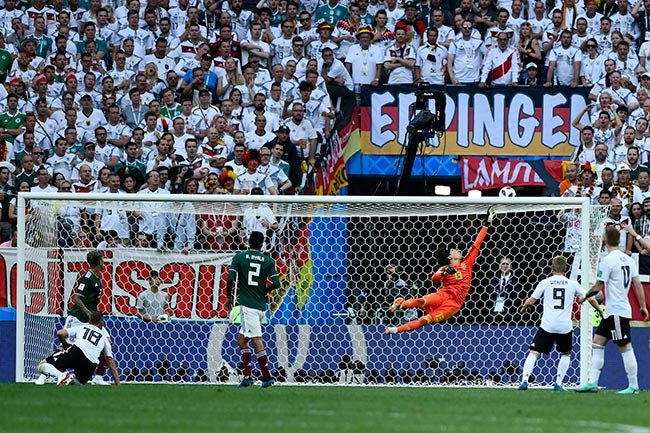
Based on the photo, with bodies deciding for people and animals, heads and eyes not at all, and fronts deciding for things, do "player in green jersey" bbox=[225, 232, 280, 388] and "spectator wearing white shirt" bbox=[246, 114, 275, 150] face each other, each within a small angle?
yes

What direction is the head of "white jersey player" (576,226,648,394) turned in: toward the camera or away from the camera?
away from the camera

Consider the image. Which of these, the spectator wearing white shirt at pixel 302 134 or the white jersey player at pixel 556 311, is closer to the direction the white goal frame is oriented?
the white jersey player

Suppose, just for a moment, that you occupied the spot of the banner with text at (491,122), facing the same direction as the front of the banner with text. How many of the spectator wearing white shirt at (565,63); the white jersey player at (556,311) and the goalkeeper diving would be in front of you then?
2

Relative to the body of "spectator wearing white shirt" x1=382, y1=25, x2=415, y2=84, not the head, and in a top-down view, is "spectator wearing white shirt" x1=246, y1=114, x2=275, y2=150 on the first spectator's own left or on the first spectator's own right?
on the first spectator's own right

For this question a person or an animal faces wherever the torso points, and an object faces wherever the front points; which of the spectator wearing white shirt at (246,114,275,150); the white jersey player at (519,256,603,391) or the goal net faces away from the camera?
the white jersey player

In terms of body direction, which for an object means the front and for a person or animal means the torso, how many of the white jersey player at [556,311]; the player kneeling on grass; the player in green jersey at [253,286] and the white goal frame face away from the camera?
3

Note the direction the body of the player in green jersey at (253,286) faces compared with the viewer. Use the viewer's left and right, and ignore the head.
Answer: facing away from the viewer

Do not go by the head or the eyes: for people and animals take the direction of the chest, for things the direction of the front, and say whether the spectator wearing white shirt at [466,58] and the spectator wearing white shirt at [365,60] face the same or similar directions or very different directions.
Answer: same or similar directions

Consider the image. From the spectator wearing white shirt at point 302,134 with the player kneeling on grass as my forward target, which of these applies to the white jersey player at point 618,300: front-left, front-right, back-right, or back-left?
front-left

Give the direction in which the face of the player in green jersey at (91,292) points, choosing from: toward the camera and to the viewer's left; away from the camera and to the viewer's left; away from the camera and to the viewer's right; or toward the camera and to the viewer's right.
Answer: away from the camera and to the viewer's right

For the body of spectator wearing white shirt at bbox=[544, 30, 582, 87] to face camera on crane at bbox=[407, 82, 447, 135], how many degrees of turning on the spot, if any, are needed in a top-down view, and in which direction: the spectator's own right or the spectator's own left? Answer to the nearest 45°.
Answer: approximately 45° to the spectator's own right

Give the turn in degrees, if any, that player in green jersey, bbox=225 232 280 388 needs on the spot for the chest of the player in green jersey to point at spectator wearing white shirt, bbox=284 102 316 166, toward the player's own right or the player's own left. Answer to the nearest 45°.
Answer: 0° — they already face them

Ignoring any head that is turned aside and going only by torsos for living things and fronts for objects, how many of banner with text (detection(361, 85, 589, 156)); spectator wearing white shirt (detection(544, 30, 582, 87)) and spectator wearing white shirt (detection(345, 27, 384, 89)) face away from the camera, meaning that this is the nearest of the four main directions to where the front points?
0

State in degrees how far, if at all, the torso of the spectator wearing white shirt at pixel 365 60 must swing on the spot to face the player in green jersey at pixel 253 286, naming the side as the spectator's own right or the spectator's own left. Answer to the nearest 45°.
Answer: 0° — they already face them

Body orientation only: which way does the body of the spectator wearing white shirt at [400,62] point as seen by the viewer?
toward the camera
